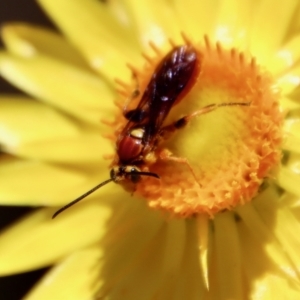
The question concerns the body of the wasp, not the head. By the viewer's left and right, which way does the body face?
facing the viewer and to the left of the viewer
